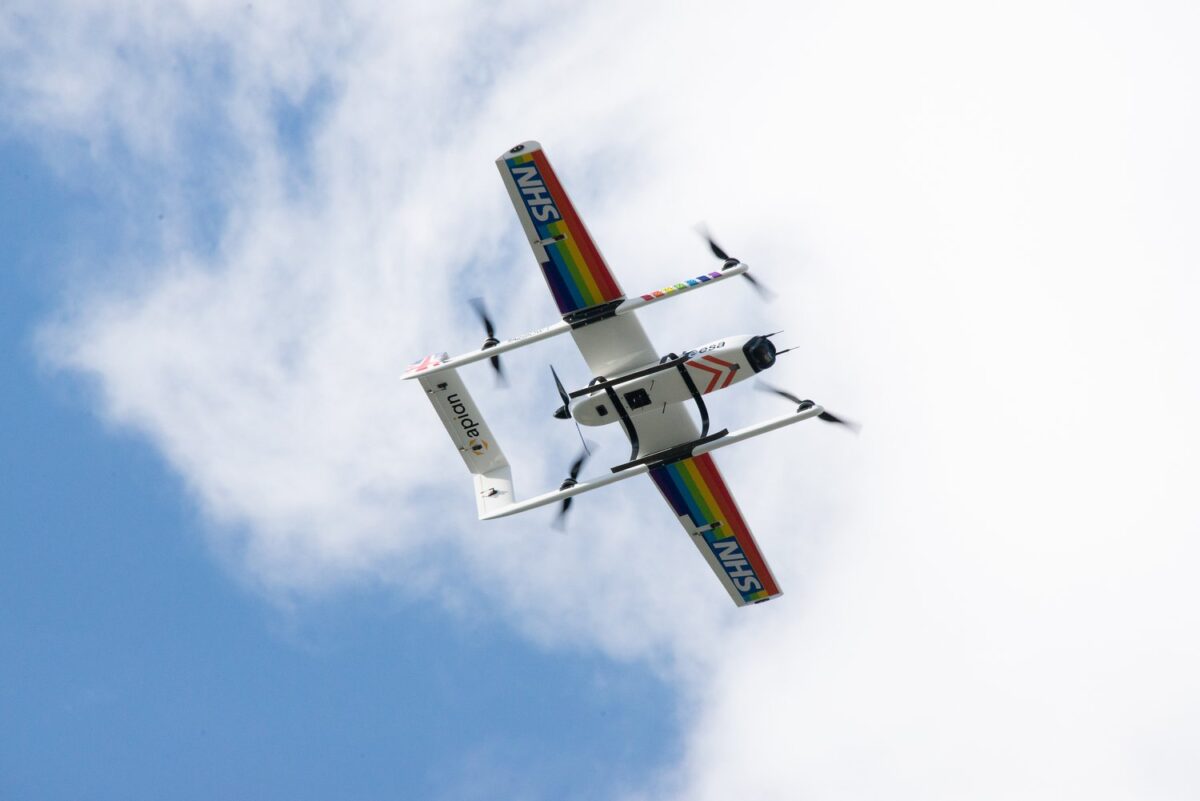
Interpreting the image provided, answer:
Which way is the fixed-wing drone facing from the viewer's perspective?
to the viewer's right
